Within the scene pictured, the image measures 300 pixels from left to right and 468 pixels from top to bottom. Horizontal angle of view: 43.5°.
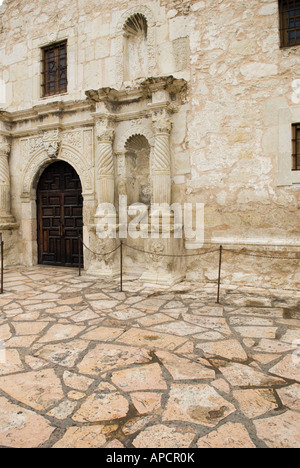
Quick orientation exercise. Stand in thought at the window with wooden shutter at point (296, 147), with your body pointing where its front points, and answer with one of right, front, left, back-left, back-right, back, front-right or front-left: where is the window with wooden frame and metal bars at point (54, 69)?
right

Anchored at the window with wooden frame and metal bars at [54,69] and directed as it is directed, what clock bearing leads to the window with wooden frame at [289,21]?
the window with wooden frame at [289,21] is roughly at 9 o'clock from the window with wooden frame and metal bars at [54,69].

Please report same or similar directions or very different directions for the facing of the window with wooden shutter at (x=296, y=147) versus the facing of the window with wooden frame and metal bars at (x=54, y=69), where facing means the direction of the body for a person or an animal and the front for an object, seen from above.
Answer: same or similar directions

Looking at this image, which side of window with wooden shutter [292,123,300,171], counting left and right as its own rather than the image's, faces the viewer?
front

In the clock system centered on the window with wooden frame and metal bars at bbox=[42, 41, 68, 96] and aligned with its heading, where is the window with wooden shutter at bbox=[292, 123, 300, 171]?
the window with wooden shutter at bbox=[292, 123, 300, 171] is roughly at 9 o'clock from the window with wooden frame and metal bars at bbox=[42, 41, 68, 96].

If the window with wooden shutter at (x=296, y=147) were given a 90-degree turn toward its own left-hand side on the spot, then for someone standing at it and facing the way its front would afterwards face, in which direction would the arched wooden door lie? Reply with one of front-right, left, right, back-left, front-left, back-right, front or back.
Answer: back

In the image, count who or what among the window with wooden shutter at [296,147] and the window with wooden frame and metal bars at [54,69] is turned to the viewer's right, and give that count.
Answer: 0
